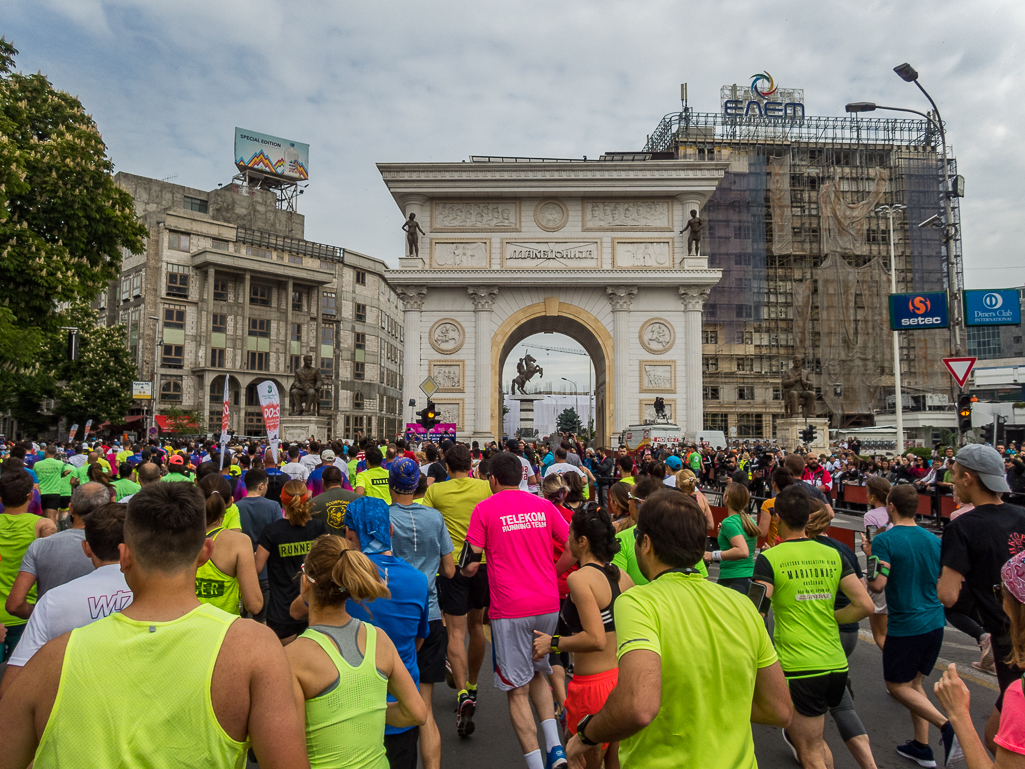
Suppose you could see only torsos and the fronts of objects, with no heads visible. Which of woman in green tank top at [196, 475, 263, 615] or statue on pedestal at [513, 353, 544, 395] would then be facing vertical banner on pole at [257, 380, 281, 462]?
the woman in green tank top

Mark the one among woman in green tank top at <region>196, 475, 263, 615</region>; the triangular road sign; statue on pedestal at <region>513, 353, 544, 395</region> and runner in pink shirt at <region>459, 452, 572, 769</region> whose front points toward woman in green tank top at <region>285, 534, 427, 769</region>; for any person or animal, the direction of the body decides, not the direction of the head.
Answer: the triangular road sign

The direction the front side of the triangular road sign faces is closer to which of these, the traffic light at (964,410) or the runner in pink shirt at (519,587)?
the runner in pink shirt

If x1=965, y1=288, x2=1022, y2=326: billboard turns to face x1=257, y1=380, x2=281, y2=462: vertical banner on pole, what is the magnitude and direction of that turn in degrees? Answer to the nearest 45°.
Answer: approximately 45° to its right

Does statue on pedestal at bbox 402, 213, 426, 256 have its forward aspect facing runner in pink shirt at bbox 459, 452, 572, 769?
yes

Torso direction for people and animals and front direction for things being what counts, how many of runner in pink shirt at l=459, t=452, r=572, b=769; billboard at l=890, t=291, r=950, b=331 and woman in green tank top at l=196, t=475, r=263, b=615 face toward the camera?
1

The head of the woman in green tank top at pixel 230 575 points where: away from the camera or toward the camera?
away from the camera

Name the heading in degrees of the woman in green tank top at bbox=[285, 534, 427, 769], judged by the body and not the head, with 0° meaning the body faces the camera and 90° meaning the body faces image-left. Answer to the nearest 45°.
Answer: approximately 135°

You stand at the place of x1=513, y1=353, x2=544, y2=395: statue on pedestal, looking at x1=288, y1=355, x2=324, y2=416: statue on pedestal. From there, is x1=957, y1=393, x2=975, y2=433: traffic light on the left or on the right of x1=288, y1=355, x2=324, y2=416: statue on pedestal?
left

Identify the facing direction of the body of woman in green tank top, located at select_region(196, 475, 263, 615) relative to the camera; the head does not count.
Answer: away from the camera

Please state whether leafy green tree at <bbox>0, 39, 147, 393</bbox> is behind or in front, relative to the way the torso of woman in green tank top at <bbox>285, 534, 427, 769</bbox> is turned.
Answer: in front
